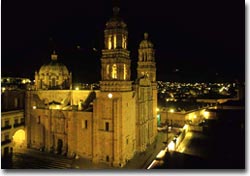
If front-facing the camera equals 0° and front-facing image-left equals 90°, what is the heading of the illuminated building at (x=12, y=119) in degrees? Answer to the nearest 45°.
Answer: approximately 315°

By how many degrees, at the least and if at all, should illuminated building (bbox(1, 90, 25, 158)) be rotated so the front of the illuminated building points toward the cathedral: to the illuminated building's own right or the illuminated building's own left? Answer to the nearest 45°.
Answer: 0° — it already faces it
